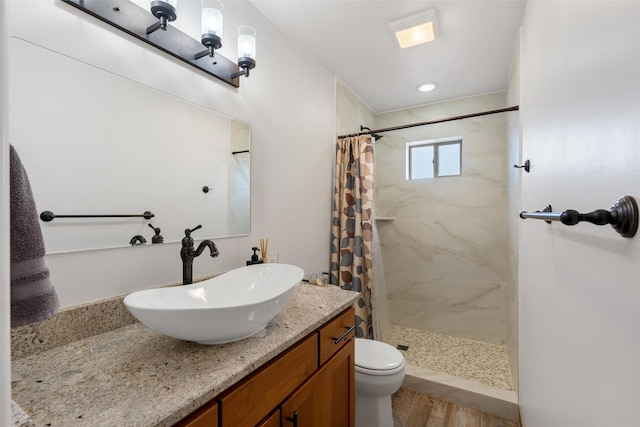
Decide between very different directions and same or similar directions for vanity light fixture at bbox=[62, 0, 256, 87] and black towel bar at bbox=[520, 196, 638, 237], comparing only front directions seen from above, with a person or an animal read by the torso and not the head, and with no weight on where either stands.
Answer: very different directions

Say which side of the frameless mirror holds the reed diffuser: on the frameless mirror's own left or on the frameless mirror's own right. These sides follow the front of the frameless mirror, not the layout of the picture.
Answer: on the frameless mirror's own left

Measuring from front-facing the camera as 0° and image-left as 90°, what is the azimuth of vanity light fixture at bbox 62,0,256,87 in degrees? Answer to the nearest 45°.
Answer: approximately 315°

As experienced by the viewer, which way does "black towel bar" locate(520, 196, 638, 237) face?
facing to the left of the viewer

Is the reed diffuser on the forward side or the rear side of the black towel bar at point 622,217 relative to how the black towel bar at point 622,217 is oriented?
on the forward side

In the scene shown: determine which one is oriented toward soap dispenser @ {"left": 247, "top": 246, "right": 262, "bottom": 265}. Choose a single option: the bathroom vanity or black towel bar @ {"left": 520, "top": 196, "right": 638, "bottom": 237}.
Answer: the black towel bar
